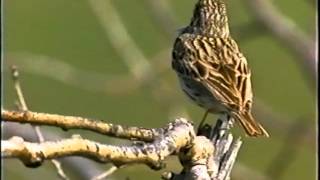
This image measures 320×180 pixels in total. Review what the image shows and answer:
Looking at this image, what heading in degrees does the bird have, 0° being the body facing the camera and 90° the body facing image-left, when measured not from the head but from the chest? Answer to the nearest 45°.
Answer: approximately 135°

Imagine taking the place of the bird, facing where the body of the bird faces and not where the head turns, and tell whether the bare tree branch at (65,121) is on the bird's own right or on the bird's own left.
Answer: on the bird's own left

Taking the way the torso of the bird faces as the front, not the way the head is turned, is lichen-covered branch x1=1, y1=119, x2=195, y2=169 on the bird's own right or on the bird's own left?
on the bird's own left
